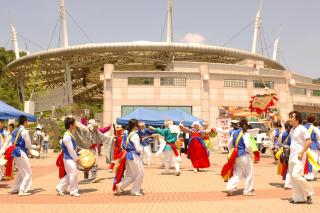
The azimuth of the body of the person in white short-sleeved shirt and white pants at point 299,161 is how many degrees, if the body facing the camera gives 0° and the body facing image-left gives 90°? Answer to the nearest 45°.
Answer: approximately 90°

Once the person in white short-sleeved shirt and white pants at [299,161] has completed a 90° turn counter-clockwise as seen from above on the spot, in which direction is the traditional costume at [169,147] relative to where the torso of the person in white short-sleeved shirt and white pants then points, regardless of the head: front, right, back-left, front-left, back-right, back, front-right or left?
back-right

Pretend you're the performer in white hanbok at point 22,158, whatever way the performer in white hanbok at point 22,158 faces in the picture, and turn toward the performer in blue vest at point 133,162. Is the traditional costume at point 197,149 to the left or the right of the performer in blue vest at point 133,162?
left
